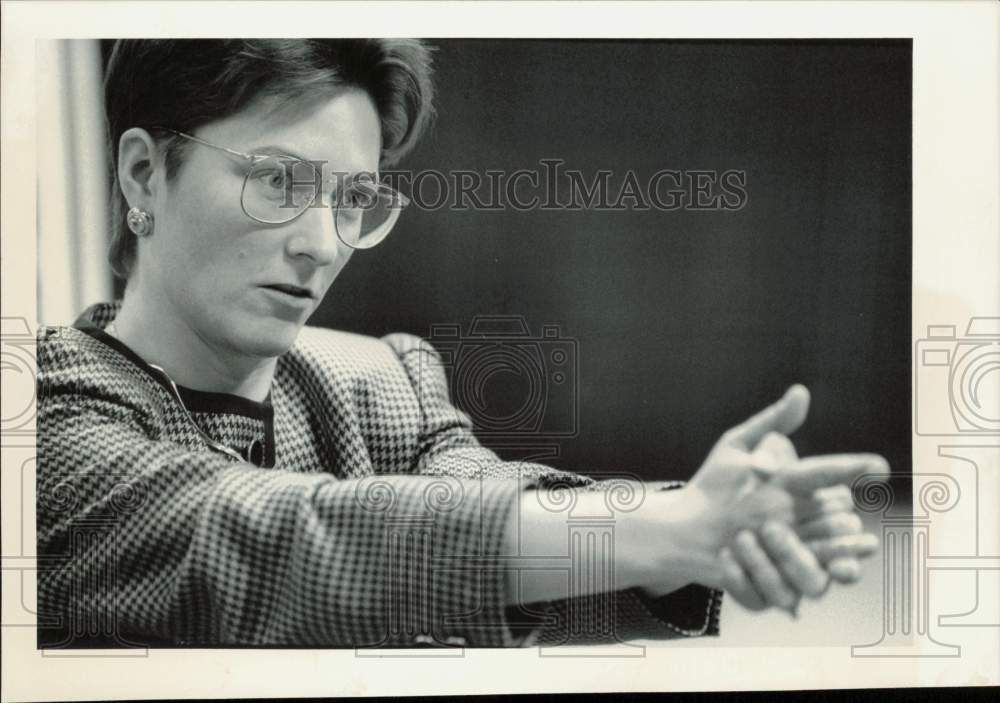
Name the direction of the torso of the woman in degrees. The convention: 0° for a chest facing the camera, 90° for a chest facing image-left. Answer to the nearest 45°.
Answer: approximately 315°

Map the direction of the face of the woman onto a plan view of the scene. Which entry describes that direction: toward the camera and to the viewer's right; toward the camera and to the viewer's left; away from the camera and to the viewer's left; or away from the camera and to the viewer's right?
toward the camera and to the viewer's right
